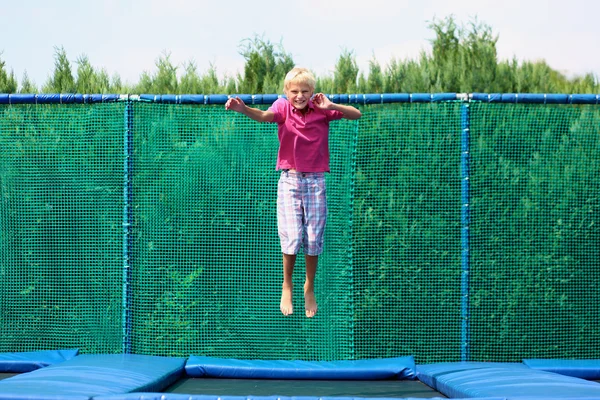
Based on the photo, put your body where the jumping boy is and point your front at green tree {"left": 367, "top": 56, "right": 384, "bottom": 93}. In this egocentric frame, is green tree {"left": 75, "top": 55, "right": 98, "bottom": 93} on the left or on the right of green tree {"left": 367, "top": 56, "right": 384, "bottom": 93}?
left

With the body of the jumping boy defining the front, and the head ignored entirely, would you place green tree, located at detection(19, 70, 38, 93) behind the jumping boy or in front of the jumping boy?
behind

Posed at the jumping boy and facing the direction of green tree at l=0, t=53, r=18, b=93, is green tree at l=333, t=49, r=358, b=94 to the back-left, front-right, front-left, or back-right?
front-right

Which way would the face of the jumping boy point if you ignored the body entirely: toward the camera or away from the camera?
toward the camera

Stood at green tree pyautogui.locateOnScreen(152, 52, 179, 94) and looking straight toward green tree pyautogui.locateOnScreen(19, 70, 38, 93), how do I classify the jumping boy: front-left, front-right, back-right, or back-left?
back-left

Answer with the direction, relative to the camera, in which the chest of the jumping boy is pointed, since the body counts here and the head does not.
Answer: toward the camera

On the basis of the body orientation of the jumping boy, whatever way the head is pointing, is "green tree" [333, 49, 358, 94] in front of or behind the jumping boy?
behind

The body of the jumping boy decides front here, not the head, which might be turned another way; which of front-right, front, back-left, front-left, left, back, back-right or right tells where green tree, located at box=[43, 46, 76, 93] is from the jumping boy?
back-right

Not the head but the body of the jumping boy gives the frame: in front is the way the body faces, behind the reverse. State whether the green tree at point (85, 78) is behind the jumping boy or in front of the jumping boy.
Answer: behind

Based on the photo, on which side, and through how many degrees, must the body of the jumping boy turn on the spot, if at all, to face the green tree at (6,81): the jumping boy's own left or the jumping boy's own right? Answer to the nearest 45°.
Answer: approximately 135° to the jumping boy's own right

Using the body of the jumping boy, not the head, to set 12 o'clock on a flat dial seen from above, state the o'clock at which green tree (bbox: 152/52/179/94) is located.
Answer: The green tree is roughly at 5 o'clock from the jumping boy.

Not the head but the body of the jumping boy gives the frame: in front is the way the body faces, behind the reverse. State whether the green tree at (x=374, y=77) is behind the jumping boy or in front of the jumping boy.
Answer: behind

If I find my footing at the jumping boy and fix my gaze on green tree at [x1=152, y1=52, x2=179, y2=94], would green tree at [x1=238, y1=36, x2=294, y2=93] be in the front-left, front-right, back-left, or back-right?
front-right
